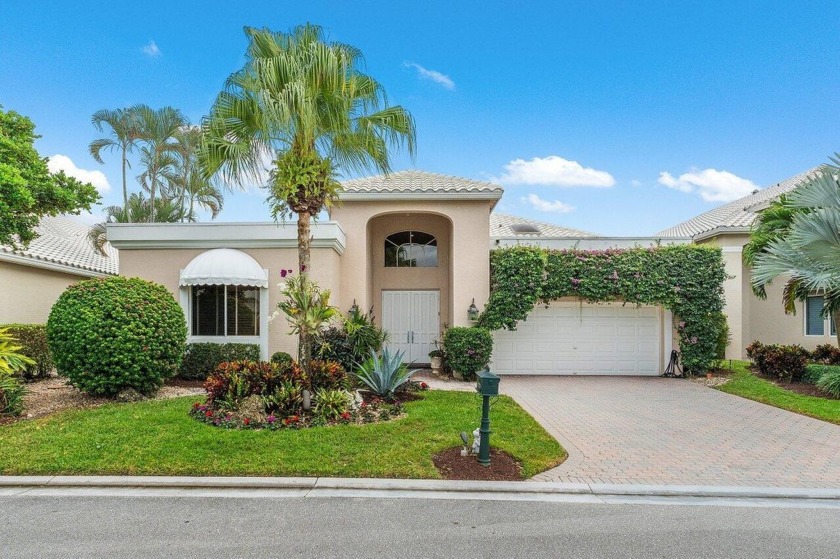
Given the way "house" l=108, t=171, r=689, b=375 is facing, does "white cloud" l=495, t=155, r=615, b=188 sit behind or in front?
behind

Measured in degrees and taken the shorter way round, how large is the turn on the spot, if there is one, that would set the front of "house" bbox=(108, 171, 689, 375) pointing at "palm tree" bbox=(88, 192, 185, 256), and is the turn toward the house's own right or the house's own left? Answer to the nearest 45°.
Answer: approximately 135° to the house's own right

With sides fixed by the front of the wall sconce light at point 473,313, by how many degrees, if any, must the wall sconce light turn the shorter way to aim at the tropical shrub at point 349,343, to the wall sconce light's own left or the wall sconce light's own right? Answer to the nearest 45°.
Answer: approximately 45° to the wall sconce light's own right

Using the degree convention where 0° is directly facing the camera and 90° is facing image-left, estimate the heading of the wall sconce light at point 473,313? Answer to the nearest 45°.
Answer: approximately 0°

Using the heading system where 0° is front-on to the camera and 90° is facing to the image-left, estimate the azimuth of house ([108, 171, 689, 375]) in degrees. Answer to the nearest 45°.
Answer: approximately 0°

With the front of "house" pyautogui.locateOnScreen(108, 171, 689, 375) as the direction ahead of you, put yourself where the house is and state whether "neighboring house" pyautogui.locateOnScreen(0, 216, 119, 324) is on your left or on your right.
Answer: on your right

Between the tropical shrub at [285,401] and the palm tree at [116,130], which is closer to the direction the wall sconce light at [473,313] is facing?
the tropical shrub

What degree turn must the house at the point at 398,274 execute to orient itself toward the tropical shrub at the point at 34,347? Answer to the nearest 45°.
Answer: approximately 90° to its right
